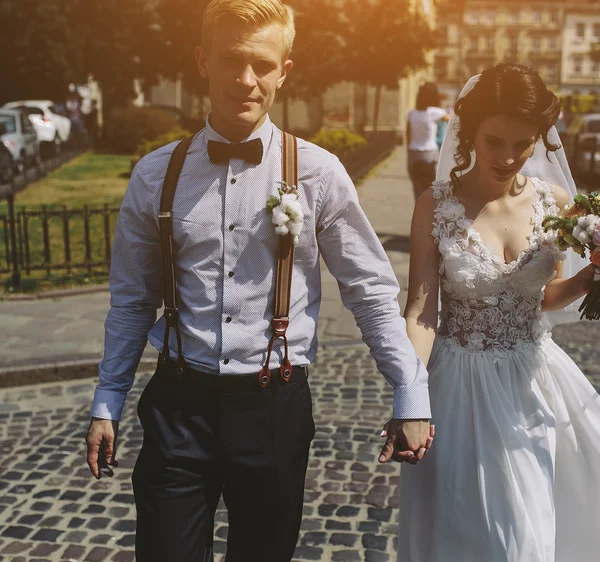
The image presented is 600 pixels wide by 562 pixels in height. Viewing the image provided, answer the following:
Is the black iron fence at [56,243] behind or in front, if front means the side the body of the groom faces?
behind

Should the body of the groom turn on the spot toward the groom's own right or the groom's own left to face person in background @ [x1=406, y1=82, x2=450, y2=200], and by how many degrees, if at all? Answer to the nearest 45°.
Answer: approximately 180°

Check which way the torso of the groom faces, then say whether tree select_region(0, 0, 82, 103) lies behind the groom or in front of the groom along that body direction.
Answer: behind

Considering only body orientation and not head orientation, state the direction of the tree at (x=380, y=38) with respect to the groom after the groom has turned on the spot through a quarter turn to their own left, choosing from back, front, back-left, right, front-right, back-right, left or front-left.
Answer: left

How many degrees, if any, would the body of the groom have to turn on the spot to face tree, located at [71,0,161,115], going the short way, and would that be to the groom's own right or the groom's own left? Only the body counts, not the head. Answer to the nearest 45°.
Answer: approximately 180°

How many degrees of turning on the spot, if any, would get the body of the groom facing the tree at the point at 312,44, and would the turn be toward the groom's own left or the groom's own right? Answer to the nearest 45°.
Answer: approximately 180°

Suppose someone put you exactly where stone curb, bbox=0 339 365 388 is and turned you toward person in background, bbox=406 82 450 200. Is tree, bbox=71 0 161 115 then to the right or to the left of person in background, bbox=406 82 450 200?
left

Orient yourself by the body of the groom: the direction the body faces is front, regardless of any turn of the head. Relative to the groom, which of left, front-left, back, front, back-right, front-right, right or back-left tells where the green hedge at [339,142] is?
back

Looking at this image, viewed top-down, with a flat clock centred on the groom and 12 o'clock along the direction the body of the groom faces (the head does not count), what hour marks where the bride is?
The bride is roughly at 8 o'clock from the groom.

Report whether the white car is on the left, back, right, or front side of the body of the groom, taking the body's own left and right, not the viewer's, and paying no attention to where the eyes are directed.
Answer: back

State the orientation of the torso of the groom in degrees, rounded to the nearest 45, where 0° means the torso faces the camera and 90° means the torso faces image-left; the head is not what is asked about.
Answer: approximately 0°

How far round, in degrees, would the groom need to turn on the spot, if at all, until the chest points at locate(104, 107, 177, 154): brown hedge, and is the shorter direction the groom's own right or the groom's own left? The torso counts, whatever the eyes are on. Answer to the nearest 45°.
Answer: approximately 180°
